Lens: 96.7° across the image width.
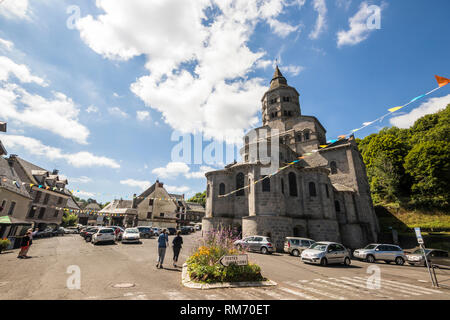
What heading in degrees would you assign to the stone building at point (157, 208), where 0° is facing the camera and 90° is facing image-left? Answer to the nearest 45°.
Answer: approximately 0°

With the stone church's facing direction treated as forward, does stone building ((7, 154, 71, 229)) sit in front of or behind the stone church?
behind

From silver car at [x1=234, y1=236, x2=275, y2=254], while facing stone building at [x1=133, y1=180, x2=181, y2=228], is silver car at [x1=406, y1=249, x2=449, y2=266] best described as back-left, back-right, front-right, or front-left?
back-right

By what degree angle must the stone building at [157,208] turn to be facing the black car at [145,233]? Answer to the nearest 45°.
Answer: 0° — it already faces it

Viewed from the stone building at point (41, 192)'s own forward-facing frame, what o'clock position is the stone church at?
The stone church is roughly at 12 o'clock from the stone building.

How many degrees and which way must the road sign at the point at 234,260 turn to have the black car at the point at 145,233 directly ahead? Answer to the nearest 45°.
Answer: approximately 135° to its right

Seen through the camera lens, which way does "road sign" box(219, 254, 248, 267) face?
facing the viewer

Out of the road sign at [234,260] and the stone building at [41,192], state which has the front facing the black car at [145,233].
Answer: the stone building

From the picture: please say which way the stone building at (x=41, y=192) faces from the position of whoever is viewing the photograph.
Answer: facing the viewer and to the right of the viewer

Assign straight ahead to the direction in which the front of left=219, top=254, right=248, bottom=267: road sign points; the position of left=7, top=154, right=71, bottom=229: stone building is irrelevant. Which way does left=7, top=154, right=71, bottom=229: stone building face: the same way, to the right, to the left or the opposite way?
to the left

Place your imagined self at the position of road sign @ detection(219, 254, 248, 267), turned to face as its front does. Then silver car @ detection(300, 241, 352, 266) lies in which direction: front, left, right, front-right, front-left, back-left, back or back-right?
back-left

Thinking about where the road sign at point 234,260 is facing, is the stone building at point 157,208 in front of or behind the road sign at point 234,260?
behind

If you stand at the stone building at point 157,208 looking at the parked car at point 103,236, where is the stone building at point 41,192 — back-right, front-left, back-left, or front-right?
front-right
